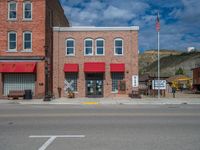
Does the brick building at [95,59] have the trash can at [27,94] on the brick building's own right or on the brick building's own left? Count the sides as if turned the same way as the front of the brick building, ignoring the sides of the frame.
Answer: on the brick building's own right

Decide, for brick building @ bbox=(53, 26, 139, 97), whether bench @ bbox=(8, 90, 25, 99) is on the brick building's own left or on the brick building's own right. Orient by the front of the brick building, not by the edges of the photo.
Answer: on the brick building's own right

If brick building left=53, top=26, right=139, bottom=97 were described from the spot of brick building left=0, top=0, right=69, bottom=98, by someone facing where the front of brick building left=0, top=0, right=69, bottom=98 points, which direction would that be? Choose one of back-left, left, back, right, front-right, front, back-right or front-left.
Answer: left

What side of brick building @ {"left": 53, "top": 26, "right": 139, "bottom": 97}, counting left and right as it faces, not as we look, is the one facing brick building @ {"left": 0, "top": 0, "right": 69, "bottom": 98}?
right

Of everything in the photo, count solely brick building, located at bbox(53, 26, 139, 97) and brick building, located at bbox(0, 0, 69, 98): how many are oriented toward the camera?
2

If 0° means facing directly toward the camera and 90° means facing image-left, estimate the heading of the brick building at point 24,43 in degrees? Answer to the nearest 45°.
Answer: approximately 0°
